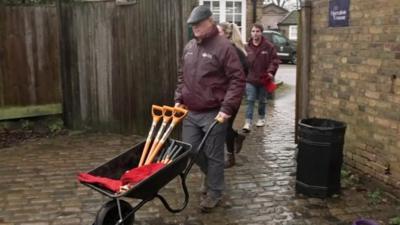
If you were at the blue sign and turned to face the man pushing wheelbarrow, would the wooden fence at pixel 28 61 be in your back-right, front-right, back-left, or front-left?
front-right

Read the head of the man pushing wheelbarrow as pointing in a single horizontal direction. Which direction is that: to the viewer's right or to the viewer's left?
to the viewer's left

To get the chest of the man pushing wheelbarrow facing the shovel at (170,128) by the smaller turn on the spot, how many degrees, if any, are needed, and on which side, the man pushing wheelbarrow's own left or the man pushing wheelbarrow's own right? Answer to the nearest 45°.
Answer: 0° — they already face it

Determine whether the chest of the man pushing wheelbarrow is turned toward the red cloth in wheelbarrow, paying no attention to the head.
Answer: yes

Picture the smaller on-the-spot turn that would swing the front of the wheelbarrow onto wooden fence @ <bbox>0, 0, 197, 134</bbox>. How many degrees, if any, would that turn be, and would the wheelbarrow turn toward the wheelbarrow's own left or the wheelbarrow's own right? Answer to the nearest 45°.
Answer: approximately 135° to the wheelbarrow's own right

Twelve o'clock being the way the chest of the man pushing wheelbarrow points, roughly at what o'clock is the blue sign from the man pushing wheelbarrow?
The blue sign is roughly at 6 o'clock from the man pushing wheelbarrow.

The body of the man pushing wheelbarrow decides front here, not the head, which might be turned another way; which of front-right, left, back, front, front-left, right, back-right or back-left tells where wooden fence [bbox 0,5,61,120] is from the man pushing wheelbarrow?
right

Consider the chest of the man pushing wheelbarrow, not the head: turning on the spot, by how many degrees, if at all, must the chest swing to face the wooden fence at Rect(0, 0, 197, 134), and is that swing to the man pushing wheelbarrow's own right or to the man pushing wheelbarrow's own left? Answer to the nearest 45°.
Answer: approximately 90° to the man pushing wheelbarrow's own right

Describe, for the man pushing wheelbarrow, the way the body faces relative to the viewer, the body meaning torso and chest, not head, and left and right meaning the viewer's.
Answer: facing the viewer and to the left of the viewer

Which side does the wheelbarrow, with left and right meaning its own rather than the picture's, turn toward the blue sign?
back
